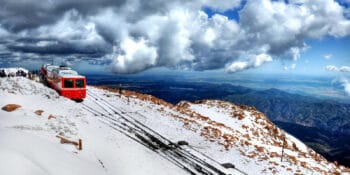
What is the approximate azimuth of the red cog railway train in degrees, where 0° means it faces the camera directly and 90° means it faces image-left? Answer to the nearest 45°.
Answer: approximately 315°

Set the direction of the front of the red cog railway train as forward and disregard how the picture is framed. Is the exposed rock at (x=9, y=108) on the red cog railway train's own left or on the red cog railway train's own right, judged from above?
on the red cog railway train's own right
